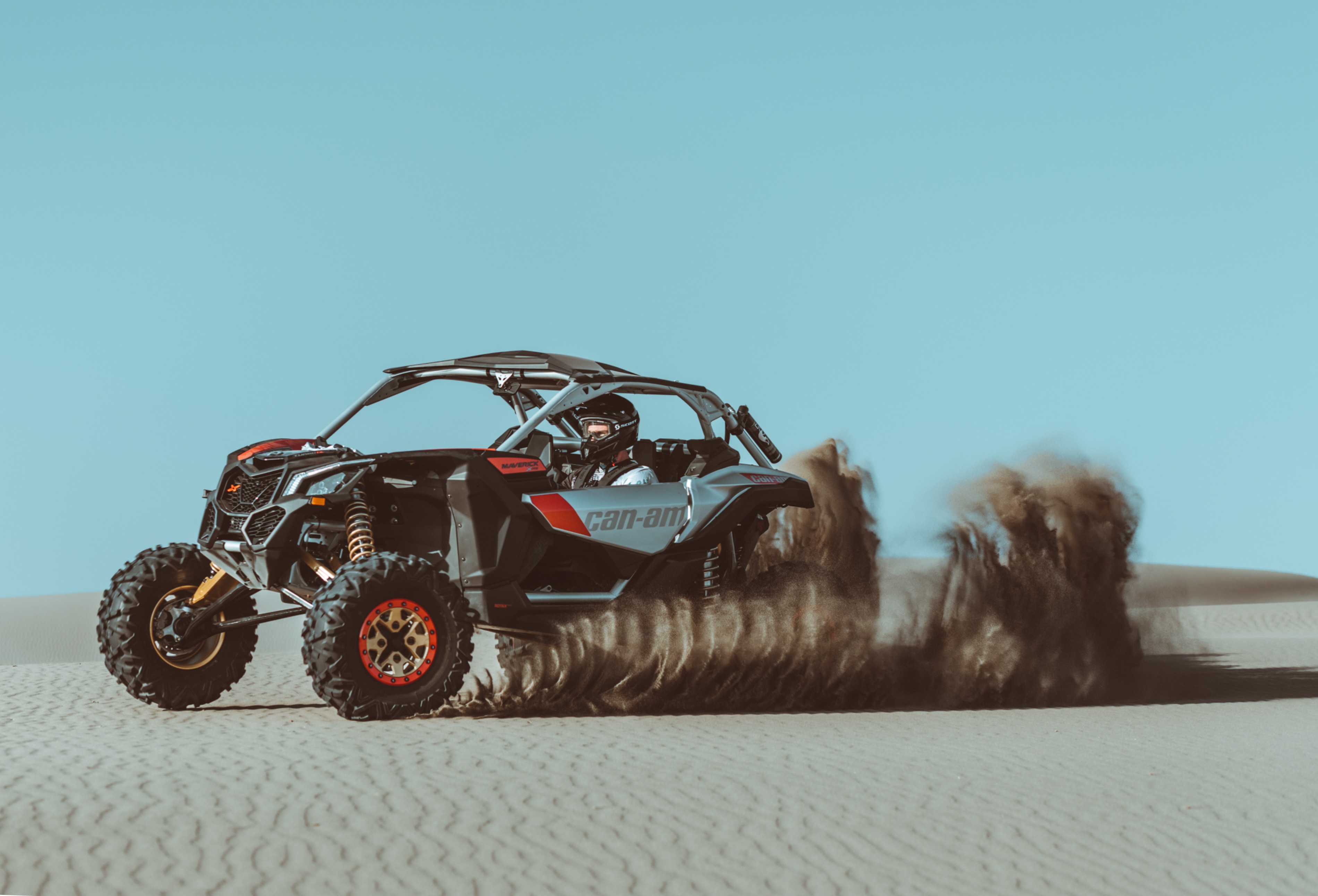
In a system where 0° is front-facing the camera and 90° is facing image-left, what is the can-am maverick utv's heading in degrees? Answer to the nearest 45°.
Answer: approximately 45°

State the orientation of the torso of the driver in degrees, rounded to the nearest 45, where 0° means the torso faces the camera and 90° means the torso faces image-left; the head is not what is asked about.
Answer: approximately 45°

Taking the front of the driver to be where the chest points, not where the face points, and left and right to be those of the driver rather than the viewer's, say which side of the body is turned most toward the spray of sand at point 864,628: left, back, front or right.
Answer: back
